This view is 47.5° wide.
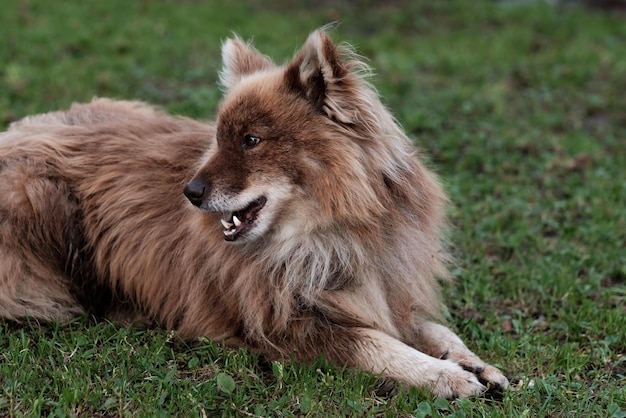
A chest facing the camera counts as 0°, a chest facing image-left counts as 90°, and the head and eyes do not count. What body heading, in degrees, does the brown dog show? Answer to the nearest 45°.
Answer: approximately 315°
